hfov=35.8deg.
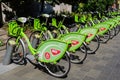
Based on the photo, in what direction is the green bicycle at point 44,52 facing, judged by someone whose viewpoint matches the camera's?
facing away from the viewer and to the left of the viewer
